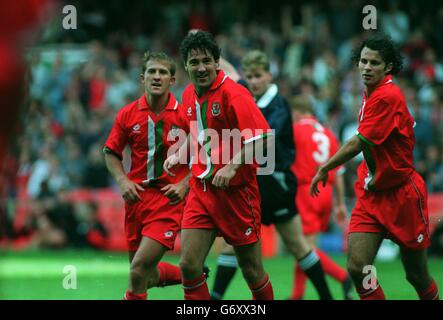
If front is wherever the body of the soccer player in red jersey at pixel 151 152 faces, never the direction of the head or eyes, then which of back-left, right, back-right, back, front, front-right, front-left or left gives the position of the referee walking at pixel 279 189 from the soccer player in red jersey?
back-left

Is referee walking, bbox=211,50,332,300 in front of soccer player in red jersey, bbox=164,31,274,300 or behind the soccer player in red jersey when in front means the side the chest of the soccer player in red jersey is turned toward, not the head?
behind

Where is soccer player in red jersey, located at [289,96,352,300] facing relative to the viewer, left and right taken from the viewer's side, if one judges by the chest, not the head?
facing away from the viewer and to the left of the viewer

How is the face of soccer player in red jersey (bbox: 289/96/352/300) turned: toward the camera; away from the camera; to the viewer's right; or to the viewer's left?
away from the camera

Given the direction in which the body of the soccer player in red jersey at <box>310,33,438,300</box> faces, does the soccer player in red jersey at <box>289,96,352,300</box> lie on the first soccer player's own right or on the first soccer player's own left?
on the first soccer player's own right

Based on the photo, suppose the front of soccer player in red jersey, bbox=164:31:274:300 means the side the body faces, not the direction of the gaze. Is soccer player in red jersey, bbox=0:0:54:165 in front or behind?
in front

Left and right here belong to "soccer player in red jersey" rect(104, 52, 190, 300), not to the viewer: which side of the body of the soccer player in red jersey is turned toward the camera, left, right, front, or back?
front

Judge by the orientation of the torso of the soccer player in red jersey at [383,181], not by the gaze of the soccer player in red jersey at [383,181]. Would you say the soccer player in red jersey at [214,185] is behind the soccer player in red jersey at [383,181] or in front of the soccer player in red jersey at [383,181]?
in front

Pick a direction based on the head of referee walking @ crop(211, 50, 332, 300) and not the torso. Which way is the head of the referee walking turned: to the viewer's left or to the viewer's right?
to the viewer's left

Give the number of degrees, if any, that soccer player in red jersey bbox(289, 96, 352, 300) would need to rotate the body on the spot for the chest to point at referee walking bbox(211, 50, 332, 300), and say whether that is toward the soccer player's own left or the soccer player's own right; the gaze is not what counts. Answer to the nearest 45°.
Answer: approximately 135° to the soccer player's own left
